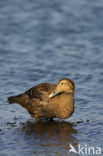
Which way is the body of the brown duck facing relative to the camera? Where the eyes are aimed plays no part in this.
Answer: to the viewer's right
